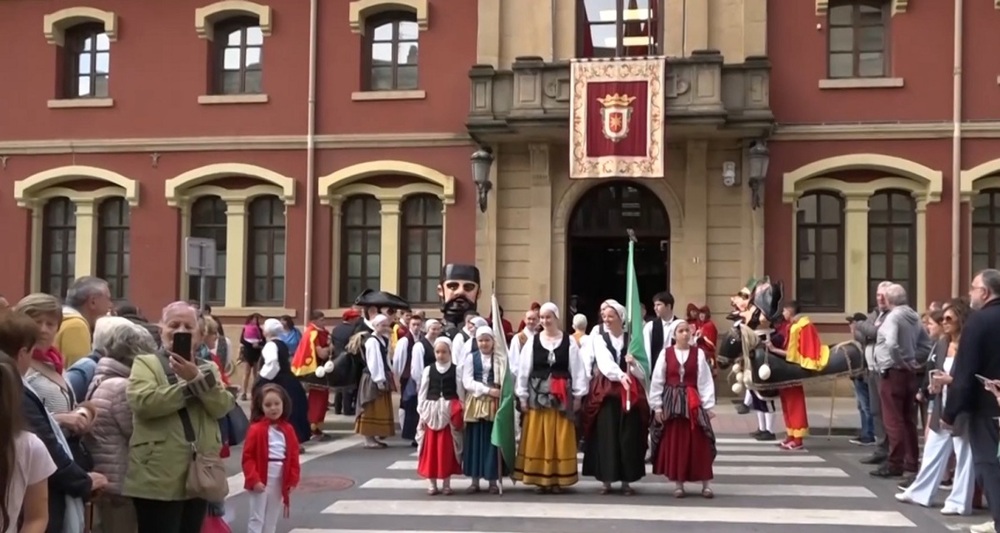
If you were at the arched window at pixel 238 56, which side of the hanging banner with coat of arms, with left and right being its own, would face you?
right

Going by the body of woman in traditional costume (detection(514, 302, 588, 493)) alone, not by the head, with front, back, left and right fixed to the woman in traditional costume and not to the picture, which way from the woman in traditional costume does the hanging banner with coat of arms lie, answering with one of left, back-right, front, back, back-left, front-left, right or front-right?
back

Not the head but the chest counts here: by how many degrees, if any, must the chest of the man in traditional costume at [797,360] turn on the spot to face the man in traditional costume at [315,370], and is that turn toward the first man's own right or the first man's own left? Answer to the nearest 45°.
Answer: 0° — they already face them

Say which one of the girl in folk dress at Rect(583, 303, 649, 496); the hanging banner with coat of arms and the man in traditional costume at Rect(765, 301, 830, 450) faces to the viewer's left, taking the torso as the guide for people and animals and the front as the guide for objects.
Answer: the man in traditional costume

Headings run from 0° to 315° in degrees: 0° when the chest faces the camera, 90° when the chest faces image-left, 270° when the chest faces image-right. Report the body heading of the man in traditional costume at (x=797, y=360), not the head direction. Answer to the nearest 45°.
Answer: approximately 90°

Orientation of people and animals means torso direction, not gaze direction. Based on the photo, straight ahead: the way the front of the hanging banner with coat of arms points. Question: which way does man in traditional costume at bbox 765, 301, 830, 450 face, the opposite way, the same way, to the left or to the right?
to the right
